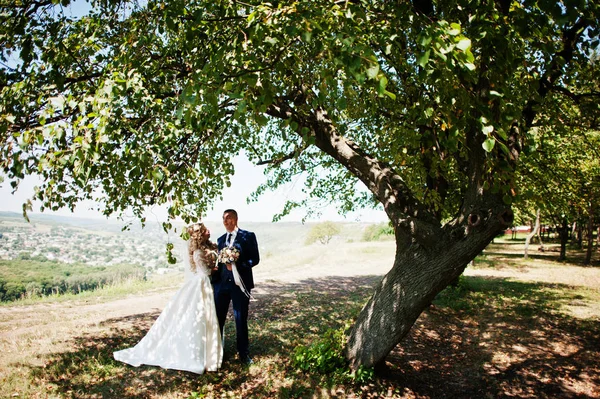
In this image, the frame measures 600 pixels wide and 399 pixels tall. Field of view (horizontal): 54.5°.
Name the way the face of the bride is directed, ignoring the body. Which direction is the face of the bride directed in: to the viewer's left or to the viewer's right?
to the viewer's right

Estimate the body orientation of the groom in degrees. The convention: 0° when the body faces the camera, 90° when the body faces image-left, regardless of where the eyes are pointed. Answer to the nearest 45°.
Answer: approximately 45°

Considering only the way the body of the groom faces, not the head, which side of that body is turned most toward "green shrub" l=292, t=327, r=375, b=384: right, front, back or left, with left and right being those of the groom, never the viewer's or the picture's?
left
